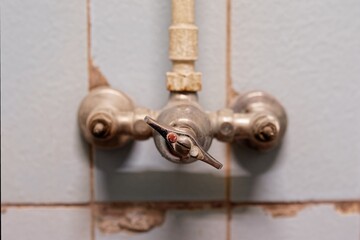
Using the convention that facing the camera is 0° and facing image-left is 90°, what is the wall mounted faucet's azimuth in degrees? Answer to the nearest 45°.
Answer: approximately 0°
